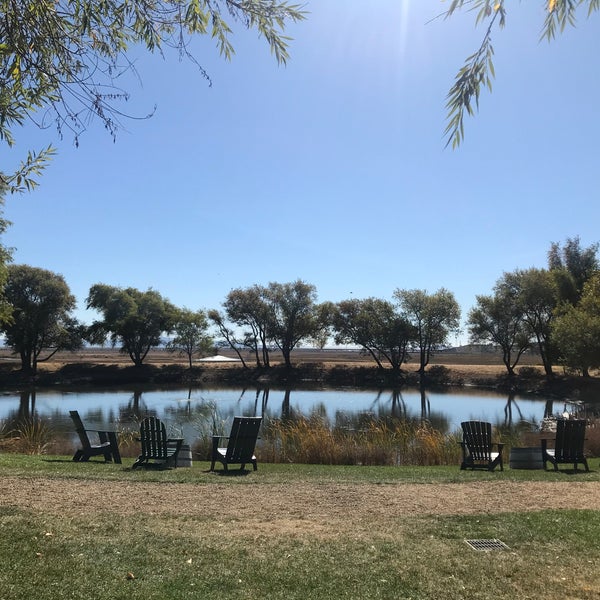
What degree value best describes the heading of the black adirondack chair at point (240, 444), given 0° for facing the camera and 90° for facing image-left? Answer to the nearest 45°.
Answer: approximately 135°

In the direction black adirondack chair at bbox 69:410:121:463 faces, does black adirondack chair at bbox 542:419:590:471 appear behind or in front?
in front

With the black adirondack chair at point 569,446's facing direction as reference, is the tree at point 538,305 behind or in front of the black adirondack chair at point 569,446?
in front

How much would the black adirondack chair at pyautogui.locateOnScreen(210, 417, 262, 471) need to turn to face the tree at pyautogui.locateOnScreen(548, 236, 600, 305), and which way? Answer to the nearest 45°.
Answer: approximately 90° to its right

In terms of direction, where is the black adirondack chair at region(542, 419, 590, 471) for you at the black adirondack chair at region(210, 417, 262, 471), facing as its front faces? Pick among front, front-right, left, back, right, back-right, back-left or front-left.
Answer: back-right

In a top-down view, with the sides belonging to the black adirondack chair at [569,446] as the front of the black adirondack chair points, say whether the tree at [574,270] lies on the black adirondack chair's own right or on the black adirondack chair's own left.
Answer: on the black adirondack chair's own right

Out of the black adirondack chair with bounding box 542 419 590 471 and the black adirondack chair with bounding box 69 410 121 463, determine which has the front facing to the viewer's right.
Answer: the black adirondack chair with bounding box 69 410 121 463

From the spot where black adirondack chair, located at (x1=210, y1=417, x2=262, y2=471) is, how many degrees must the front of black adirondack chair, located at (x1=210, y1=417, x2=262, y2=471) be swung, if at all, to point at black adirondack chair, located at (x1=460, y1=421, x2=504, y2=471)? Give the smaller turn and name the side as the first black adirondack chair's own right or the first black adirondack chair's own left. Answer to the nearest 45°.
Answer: approximately 135° to the first black adirondack chair's own right

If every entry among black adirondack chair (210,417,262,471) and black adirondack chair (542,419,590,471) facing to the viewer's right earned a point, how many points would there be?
0

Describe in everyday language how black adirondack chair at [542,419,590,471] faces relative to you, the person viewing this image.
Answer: facing away from the viewer and to the left of the viewer
